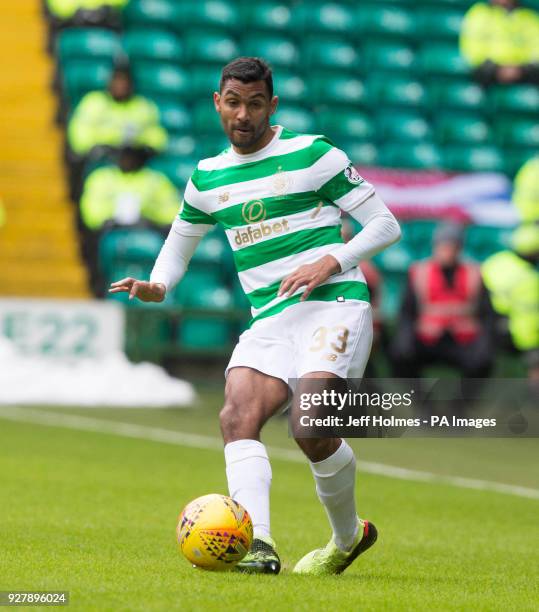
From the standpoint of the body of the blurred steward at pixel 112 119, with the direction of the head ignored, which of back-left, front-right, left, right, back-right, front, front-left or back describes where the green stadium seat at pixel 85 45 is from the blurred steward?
back

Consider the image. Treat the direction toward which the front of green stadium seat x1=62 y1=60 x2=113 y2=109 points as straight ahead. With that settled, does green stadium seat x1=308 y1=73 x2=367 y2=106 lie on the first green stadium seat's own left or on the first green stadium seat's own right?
on the first green stadium seat's own left

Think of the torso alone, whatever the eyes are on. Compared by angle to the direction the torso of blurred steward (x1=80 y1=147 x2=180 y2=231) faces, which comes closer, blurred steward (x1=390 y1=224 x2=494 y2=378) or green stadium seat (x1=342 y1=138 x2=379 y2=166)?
the blurred steward (x1=390 y1=224 x2=494 y2=378)

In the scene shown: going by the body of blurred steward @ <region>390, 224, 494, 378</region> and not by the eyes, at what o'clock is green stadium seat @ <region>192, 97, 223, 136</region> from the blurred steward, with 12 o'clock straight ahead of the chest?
The green stadium seat is roughly at 5 o'clock from the blurred steward.

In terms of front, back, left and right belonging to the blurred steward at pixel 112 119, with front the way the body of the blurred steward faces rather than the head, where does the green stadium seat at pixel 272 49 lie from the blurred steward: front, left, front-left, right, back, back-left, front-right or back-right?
back-left

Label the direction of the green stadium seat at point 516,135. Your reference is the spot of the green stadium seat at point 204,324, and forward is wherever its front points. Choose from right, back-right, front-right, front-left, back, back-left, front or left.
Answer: back-left

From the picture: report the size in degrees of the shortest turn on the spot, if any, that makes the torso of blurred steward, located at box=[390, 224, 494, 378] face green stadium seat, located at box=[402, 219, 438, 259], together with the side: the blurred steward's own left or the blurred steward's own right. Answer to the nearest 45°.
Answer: approximately 180°

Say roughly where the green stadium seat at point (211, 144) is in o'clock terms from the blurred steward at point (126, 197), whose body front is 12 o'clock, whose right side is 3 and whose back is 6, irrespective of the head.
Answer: The green stadium seat is roughly at 7 o'clock from the blurred steward.

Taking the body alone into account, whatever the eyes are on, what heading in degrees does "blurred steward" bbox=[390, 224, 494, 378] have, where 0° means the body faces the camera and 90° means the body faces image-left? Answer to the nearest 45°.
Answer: approximately 0°

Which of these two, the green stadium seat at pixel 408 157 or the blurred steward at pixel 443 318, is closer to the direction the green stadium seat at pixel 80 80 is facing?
the blurred steward
